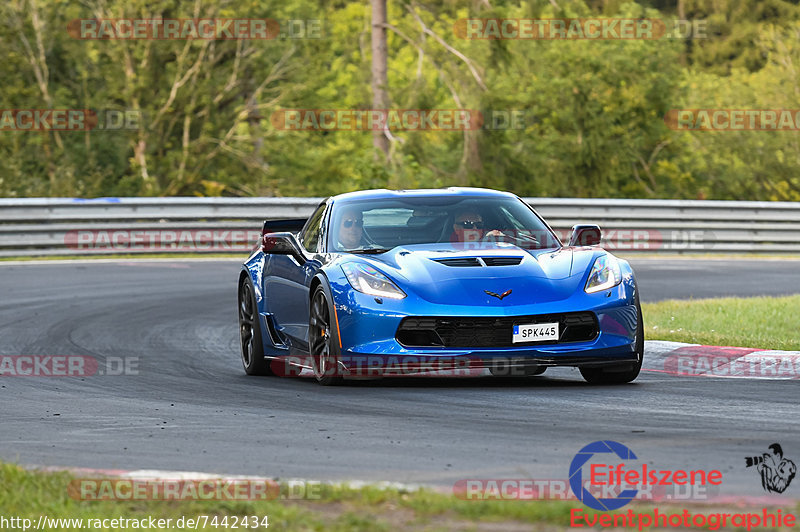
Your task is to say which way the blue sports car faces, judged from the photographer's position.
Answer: facing the viewer and to the right of the viewer

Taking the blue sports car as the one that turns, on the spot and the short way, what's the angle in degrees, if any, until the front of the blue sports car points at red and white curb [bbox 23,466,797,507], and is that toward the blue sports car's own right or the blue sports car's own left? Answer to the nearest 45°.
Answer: approximately 45° to the blue sports car's own right

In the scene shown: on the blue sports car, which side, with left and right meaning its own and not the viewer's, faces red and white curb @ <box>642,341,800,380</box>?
left

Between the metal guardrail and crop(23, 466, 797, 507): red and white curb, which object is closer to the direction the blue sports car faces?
the red and white curb

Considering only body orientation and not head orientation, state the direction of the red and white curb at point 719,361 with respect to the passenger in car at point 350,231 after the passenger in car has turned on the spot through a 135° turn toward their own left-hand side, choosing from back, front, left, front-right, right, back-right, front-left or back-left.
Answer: front-right

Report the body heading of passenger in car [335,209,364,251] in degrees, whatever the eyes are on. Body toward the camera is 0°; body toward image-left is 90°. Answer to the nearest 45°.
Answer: approximately 0°

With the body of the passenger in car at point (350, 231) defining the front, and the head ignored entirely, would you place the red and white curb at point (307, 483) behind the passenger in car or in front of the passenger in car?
in front

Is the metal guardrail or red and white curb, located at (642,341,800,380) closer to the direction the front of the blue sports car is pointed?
the red and white curb

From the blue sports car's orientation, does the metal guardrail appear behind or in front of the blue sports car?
behind

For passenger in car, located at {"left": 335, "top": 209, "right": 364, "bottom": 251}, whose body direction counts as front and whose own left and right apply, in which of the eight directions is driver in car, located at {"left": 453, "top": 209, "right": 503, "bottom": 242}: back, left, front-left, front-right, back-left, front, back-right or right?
left

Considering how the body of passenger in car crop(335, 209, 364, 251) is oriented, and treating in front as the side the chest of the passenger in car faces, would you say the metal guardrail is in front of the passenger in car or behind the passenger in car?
behind
